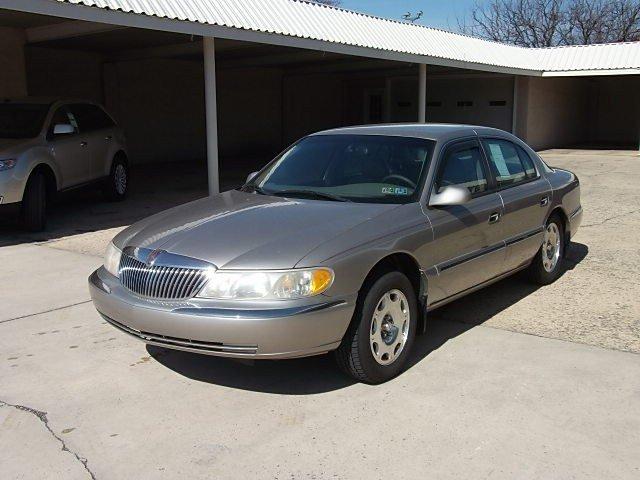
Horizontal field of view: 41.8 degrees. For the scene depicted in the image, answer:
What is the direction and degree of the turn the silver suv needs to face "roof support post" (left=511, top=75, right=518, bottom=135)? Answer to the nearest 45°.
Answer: approximately 180°

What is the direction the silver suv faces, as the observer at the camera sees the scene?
facing the viewer and to the left of the viewer
